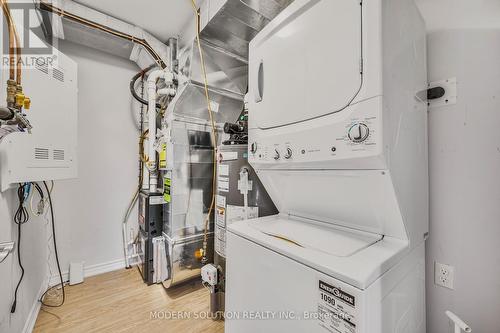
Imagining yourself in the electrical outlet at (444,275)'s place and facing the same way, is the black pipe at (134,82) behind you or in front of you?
in front

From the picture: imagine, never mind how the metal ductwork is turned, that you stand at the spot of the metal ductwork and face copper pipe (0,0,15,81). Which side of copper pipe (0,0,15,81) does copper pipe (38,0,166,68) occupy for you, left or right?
right

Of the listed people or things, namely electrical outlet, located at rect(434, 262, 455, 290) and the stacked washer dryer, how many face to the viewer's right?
0

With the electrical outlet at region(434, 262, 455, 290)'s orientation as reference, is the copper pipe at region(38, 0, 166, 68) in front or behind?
in front

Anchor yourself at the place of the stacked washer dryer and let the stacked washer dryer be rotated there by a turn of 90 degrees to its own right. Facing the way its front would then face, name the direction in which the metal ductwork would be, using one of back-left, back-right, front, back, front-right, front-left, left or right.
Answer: front

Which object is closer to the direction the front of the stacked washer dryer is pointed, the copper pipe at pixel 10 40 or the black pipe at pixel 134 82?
the copper pipe

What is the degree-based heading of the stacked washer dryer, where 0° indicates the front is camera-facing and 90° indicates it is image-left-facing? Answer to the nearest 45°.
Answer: approximately 45°

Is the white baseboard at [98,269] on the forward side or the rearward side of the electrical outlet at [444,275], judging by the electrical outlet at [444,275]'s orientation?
on the forward side
